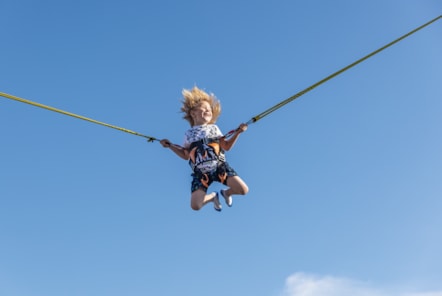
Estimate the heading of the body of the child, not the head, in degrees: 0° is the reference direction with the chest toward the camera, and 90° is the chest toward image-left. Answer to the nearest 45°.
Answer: approximately 0°
